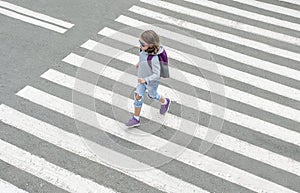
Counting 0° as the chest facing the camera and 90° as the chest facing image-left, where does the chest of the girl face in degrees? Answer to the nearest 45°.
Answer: approximately 45°
